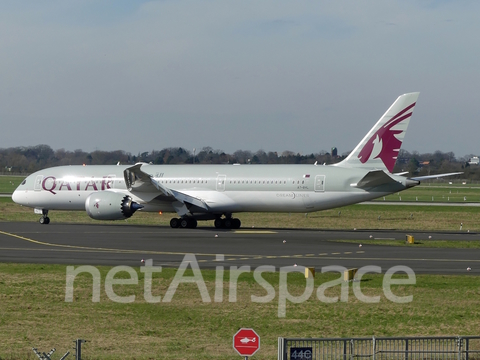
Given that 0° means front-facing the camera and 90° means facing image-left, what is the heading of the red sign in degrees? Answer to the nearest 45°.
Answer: approximately 0°
